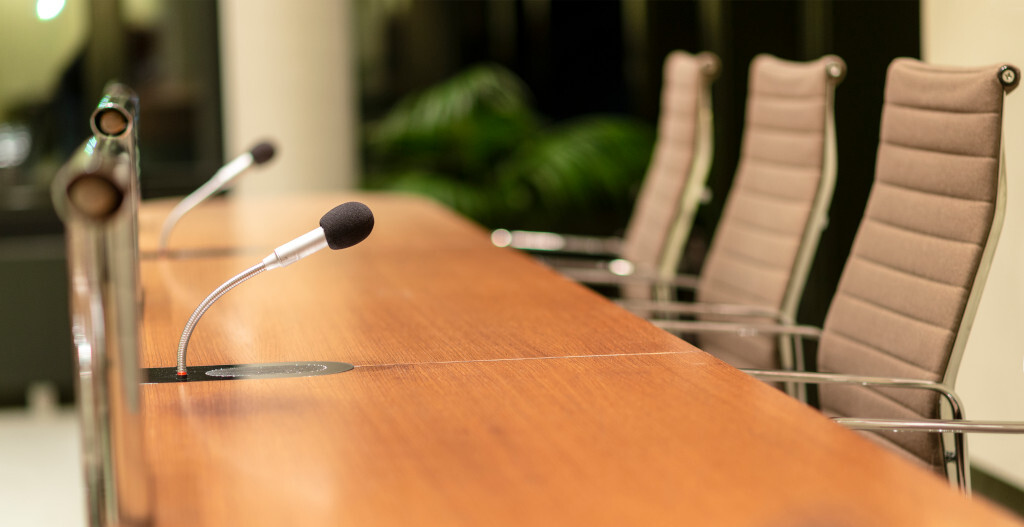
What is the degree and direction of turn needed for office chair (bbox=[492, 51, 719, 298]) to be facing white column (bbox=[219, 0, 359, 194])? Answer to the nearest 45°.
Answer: approximately 45° to its right

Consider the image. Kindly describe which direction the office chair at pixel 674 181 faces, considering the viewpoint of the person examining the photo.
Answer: facing to the left of the viewer

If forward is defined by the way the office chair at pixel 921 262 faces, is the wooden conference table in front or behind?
in front

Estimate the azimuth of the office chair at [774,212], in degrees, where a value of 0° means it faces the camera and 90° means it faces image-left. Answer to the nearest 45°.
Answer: approximately 45°

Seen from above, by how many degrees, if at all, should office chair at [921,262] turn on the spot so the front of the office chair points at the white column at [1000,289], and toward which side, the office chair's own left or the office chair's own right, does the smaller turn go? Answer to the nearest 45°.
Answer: approximately 135° to the office chair's own right

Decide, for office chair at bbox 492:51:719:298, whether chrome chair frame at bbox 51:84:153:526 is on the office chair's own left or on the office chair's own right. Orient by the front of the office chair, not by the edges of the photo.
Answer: on the office chair's own left
